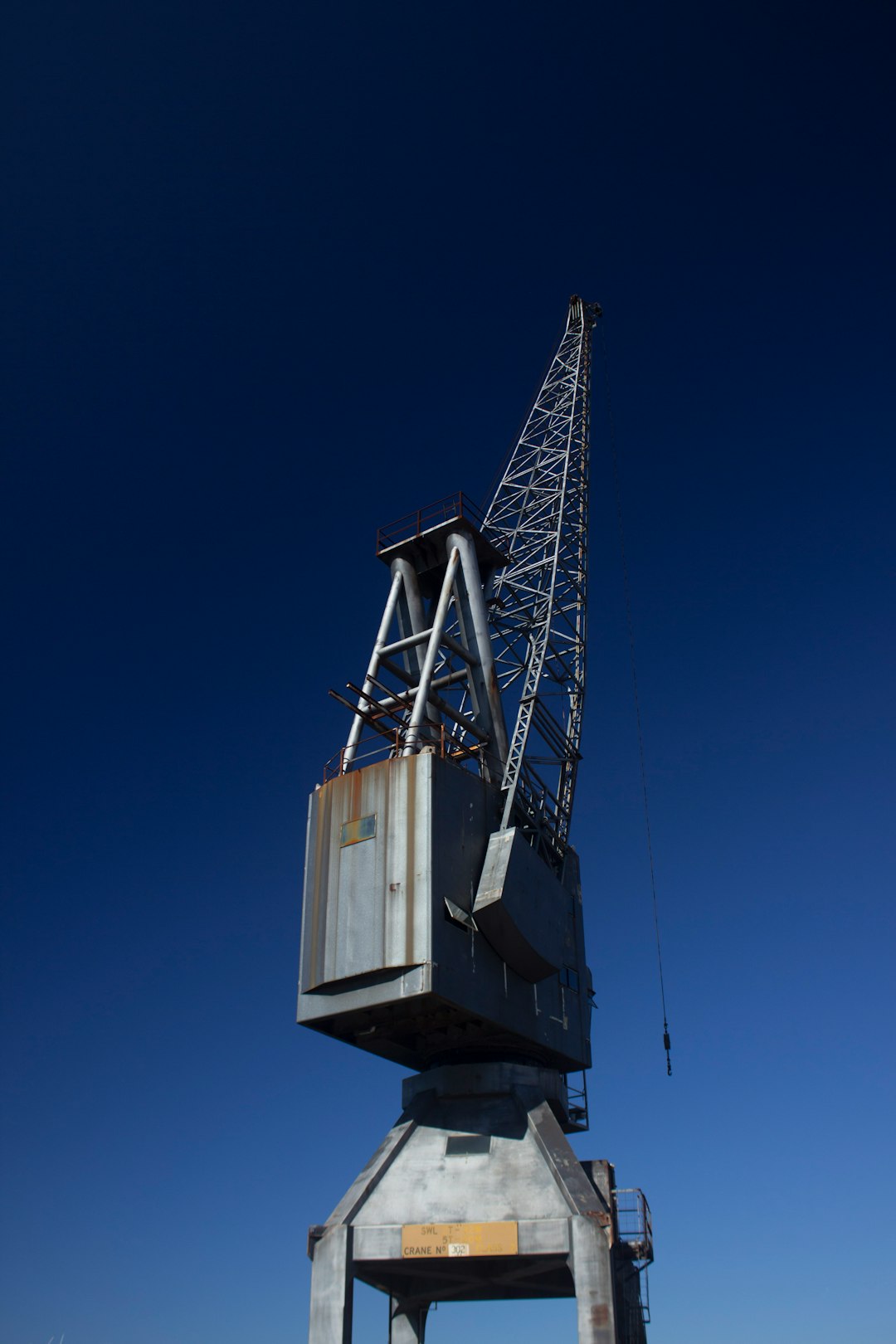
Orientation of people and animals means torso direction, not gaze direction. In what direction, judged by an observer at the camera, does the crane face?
facing away from the viewer and to the right of the viewer
